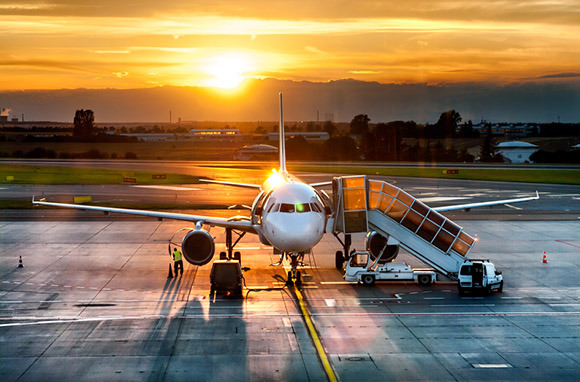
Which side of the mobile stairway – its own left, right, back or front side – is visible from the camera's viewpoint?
left

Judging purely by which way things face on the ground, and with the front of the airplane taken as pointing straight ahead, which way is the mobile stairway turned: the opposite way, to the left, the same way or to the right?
to the right

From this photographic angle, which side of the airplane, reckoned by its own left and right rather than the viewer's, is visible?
front

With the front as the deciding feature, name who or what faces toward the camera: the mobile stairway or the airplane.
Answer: the airplane

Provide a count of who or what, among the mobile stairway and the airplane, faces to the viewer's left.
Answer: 1

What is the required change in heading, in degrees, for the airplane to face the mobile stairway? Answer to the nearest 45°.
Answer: approximately 90° to its left
